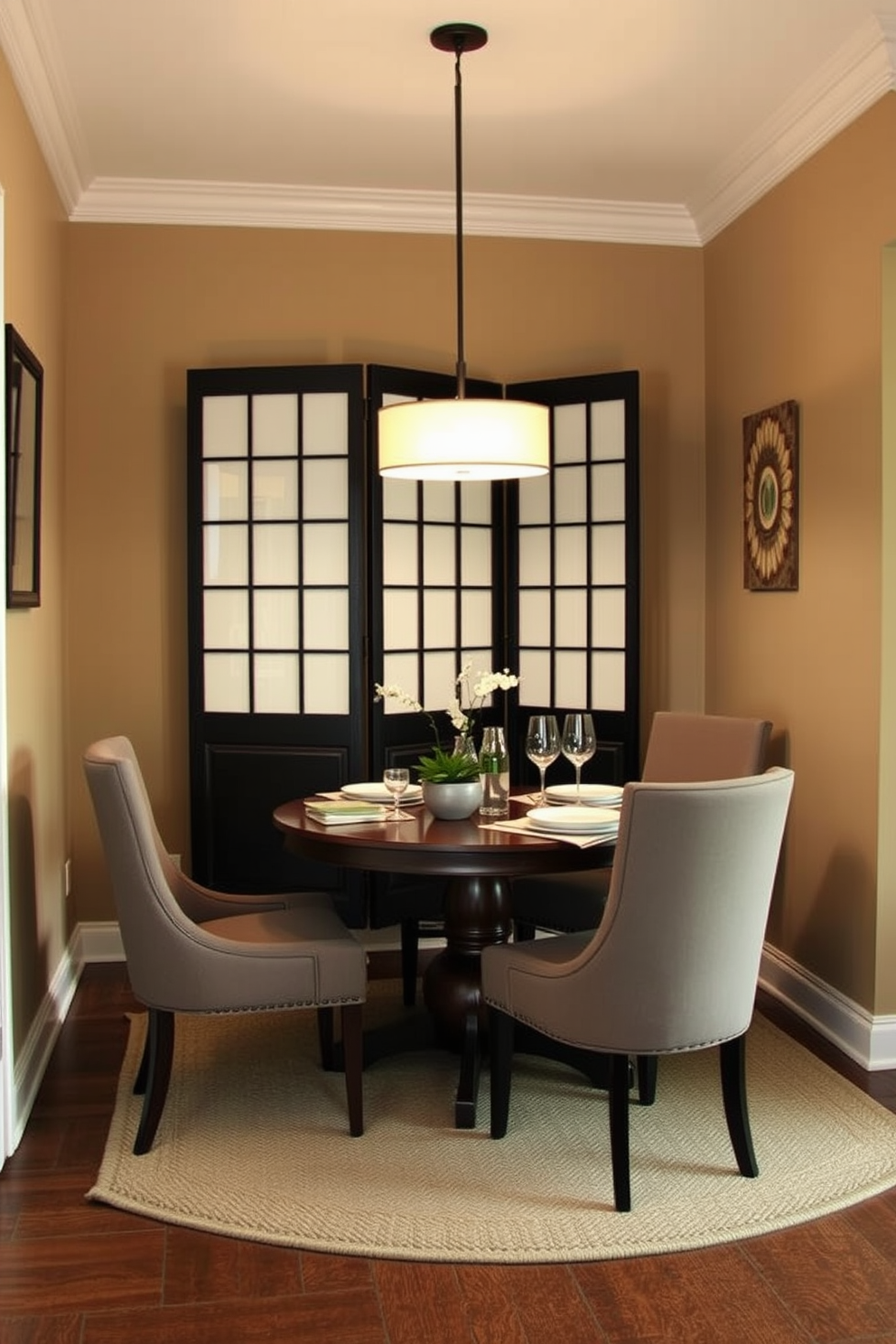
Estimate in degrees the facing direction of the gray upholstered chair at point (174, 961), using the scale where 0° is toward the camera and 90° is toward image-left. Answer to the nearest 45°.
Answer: approximately 270°

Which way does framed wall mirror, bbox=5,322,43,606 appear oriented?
to the viewer's right

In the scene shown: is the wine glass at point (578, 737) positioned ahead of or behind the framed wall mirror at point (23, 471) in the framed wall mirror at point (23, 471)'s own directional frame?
ahead

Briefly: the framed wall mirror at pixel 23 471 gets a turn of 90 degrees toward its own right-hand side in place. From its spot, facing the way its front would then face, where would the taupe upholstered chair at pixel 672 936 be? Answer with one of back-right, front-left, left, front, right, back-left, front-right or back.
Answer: front-left

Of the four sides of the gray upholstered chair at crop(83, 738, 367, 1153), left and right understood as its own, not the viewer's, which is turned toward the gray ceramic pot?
front

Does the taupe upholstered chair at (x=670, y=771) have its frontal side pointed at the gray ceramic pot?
yes

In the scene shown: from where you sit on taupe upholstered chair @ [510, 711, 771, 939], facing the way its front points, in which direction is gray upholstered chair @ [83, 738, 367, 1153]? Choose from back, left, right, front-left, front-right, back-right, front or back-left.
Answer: front

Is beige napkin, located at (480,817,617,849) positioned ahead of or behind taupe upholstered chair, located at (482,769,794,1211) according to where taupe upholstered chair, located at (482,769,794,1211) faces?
ahead

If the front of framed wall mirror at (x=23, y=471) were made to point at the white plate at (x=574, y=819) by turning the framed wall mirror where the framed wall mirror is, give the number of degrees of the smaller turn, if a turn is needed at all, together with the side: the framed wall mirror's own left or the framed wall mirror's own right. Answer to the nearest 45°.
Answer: approximately 45° to the framed wall mirror's own right

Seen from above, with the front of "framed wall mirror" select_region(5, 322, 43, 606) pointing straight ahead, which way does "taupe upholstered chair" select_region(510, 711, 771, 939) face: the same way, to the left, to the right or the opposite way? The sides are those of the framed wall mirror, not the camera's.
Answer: the opposite way

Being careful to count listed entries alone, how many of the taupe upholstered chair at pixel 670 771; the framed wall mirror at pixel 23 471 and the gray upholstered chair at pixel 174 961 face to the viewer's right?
2

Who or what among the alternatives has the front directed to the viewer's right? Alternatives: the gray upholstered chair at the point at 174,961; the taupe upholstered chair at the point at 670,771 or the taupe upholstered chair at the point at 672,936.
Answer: the gray upholstered chair
